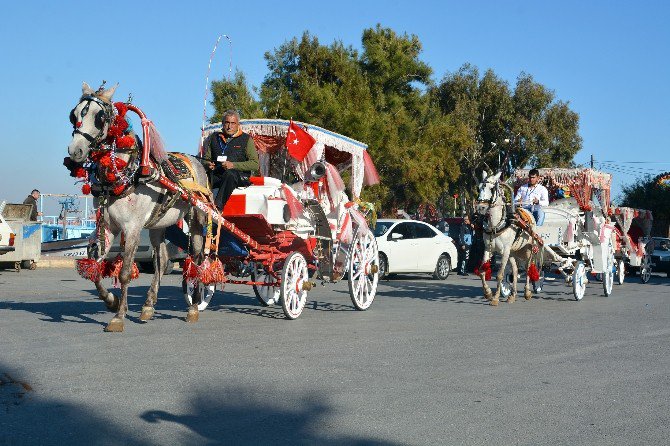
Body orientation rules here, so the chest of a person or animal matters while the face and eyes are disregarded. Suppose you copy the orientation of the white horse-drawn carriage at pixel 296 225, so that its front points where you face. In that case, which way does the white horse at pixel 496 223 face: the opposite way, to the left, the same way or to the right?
the same way

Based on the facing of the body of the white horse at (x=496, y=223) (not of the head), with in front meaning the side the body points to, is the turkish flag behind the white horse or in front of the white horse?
in front

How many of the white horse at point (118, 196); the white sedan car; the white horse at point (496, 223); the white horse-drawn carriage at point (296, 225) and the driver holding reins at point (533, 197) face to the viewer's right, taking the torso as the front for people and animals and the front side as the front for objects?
0

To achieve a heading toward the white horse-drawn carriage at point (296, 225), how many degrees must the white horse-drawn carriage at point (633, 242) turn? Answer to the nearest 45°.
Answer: approximately 45° to its left

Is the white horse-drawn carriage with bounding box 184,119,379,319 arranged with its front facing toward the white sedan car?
no

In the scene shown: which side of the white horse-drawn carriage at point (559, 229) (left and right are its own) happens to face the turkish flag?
front

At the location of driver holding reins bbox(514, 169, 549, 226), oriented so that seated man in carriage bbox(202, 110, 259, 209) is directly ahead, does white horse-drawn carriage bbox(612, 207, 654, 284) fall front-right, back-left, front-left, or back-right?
back-right

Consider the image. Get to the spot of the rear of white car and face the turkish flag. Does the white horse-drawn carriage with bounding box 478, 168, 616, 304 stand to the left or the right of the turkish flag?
left

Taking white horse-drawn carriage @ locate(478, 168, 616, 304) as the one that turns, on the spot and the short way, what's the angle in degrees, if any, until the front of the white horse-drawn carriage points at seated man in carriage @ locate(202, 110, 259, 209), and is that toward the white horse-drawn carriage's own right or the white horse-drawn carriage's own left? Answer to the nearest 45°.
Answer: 0° — it already faces them

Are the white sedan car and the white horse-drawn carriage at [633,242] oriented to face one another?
no

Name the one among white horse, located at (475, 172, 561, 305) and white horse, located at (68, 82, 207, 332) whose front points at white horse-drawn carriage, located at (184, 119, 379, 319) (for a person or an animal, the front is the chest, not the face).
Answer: white horse, located at (475, 172, 561, 305)

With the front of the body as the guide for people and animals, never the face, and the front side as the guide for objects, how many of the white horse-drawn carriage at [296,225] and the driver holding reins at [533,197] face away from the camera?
0

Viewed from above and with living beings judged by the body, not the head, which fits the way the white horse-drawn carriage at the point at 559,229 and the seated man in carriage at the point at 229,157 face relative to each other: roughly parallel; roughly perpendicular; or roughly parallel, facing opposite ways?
roughly parallel

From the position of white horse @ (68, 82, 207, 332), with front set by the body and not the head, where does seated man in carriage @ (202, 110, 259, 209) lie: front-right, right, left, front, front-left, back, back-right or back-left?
back

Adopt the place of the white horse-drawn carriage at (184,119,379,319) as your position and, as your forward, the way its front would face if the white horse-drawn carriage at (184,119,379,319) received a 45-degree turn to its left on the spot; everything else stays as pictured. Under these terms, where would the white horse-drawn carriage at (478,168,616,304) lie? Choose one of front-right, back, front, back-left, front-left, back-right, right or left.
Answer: back-left

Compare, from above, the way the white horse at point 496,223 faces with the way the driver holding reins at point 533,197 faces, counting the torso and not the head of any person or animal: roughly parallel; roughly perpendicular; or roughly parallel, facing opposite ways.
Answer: roughly parallel

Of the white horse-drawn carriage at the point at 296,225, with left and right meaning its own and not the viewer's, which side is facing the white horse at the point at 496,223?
back

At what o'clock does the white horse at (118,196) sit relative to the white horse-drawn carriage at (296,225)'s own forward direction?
The white horse is roughly at 12 o'clock from the white horse-drawn carriage.
